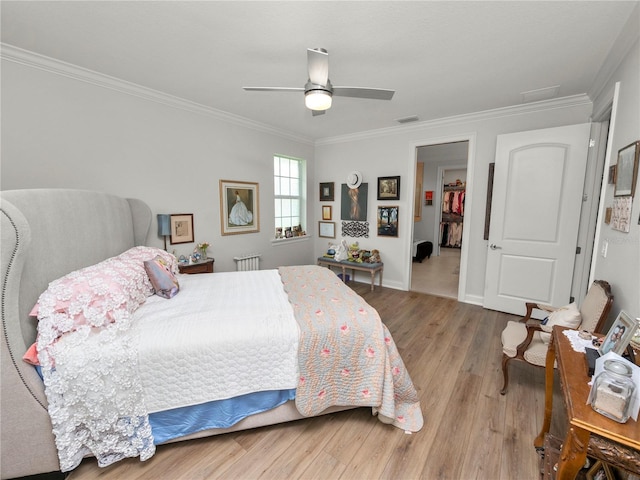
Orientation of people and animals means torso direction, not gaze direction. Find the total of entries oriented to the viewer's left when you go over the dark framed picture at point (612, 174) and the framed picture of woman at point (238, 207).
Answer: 1

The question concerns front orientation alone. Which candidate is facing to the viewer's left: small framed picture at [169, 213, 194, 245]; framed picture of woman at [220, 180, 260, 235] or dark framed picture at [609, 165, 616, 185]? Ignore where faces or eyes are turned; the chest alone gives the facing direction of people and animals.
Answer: the dark framed picture

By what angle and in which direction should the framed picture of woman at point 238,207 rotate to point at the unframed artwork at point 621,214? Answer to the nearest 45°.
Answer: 0° — it already faces it

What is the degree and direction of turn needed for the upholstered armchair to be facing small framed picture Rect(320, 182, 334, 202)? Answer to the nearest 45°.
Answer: approximately 90° to its right

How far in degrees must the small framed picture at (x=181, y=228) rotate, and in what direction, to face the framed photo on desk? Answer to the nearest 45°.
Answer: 0° — it already faces it

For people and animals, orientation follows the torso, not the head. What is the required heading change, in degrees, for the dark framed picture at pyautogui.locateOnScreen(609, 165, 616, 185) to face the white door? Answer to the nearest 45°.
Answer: approximately 45° to its right

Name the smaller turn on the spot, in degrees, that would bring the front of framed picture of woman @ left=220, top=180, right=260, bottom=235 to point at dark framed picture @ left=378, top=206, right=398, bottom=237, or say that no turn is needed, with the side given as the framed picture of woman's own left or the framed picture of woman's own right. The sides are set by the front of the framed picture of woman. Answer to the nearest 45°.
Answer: approximately 45° to the framed picture of woman's own left

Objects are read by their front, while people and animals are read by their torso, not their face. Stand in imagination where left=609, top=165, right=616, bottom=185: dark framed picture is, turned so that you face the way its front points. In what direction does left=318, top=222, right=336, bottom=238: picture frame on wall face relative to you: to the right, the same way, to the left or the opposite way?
to the left

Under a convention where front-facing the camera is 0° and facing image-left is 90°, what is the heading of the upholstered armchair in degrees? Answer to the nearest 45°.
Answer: approximately 45°

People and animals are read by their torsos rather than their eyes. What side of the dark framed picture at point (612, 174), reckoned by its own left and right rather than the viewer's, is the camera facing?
left

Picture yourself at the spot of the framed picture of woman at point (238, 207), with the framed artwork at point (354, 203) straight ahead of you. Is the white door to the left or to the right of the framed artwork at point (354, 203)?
right
